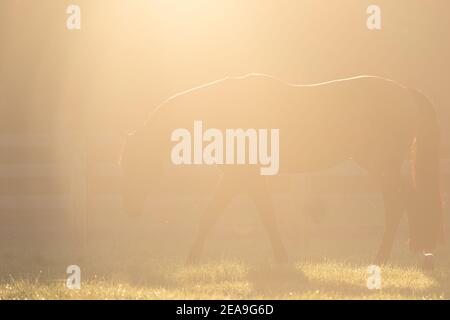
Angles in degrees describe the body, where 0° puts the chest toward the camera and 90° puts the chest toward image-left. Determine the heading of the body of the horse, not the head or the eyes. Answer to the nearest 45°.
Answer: approximately 90°
